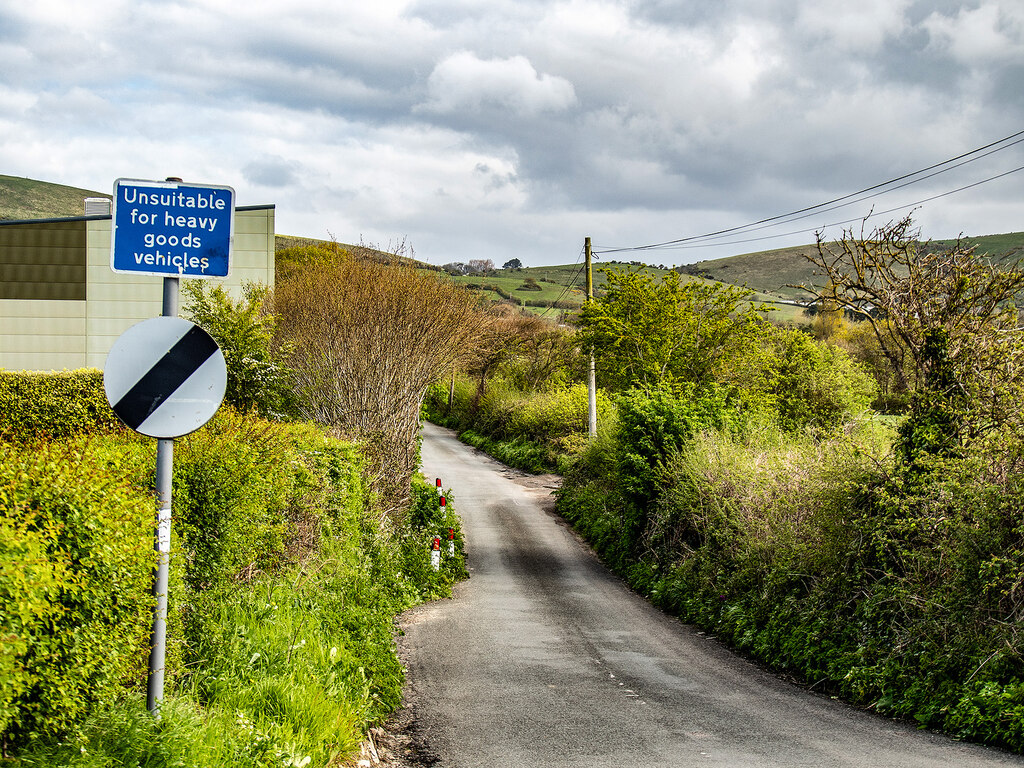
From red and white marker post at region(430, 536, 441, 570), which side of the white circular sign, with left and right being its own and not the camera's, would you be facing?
back

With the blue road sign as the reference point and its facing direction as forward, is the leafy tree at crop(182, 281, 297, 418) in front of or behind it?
behind

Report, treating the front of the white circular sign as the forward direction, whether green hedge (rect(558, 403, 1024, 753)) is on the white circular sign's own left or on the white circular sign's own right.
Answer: on the white circular sign's own left

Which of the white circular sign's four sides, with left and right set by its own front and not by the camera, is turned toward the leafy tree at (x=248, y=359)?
back

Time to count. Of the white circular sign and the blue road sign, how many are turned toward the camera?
2

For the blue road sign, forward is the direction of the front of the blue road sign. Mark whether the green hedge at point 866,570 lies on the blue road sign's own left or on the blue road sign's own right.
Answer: on the blue road sign's own left

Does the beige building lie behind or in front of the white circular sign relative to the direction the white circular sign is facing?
behind

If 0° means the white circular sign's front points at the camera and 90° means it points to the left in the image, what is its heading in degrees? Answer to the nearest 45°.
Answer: approximately 0°
